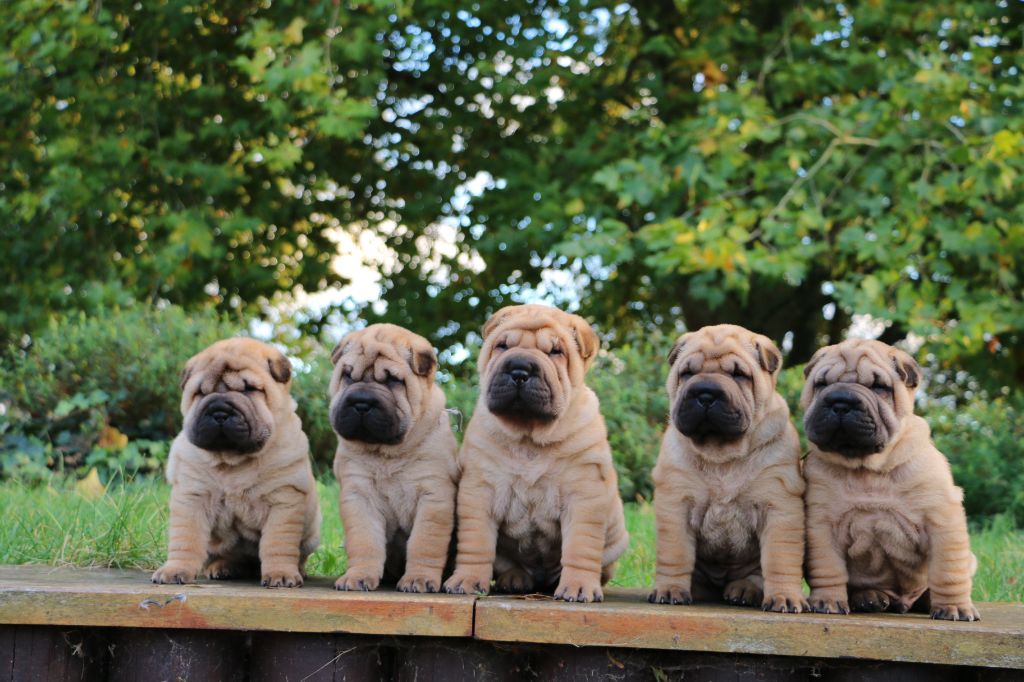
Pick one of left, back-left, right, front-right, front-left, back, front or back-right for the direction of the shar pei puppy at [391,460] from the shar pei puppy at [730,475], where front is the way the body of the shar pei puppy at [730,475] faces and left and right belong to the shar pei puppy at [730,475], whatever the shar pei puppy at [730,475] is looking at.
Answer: right

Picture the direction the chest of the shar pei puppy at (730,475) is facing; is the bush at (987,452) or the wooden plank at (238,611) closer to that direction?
the wooden plank

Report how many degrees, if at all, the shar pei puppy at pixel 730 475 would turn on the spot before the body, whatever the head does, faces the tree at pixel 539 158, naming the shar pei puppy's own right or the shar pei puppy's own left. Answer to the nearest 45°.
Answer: approximately 180°

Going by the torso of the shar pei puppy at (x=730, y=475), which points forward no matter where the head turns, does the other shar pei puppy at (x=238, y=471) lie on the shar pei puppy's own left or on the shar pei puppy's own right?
on the shar pei puppy's own right

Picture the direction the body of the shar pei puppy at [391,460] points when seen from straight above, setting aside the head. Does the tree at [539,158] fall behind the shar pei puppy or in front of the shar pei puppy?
behind

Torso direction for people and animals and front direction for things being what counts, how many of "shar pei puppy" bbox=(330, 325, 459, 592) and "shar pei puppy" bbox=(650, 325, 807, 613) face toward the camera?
2

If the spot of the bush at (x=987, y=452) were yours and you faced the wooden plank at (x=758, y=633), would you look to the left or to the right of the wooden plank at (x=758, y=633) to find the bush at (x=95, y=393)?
right

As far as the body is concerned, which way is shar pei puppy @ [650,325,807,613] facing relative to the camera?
toward the camera

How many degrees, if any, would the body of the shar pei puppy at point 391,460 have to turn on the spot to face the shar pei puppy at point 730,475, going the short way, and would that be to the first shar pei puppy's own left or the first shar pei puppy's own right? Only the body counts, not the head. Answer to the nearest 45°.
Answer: approximately 90° to the first shar pei puppy's own left

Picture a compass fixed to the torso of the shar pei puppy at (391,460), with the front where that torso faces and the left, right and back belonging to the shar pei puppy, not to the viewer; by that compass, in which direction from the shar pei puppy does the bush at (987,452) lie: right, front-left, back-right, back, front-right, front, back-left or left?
back-left

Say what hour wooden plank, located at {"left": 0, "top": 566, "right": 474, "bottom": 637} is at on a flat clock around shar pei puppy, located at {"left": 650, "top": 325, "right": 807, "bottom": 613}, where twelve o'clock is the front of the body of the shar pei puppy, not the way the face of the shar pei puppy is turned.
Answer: The wooden plank is roughly at 2 o'clock from the shar pei puppy.

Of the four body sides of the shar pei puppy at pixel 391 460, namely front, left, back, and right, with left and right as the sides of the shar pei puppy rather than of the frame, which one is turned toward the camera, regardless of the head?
front
